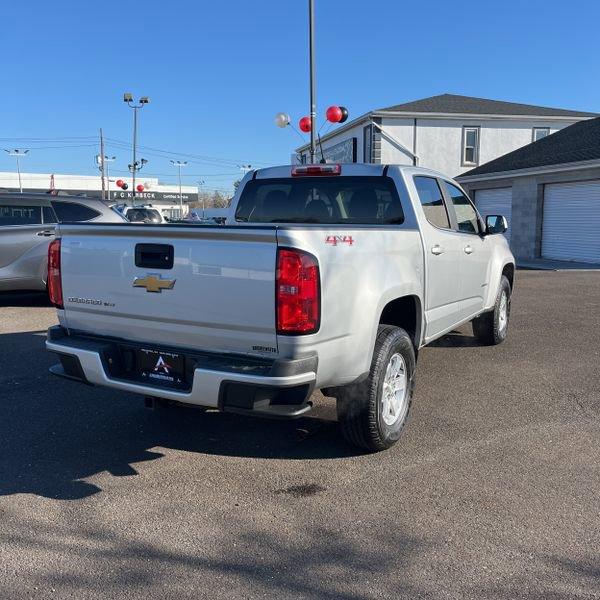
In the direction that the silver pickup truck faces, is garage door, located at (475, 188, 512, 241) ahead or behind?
ahead

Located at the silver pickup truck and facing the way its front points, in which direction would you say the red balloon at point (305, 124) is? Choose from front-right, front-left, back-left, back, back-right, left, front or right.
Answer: front-left

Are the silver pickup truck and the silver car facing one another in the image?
no

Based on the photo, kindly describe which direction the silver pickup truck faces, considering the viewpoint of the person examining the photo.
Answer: facing away from the viewer and to the right of the viewer

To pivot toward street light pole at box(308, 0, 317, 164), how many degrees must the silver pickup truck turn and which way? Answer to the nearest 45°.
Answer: approximately 45° to its left

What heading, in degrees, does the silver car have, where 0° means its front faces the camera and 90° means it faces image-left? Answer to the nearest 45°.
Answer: approximately 90°

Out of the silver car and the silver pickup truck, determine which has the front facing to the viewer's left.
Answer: the silver car

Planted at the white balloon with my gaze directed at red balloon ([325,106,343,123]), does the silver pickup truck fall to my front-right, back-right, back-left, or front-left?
front-right

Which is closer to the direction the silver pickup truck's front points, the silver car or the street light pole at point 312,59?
the street light pole
